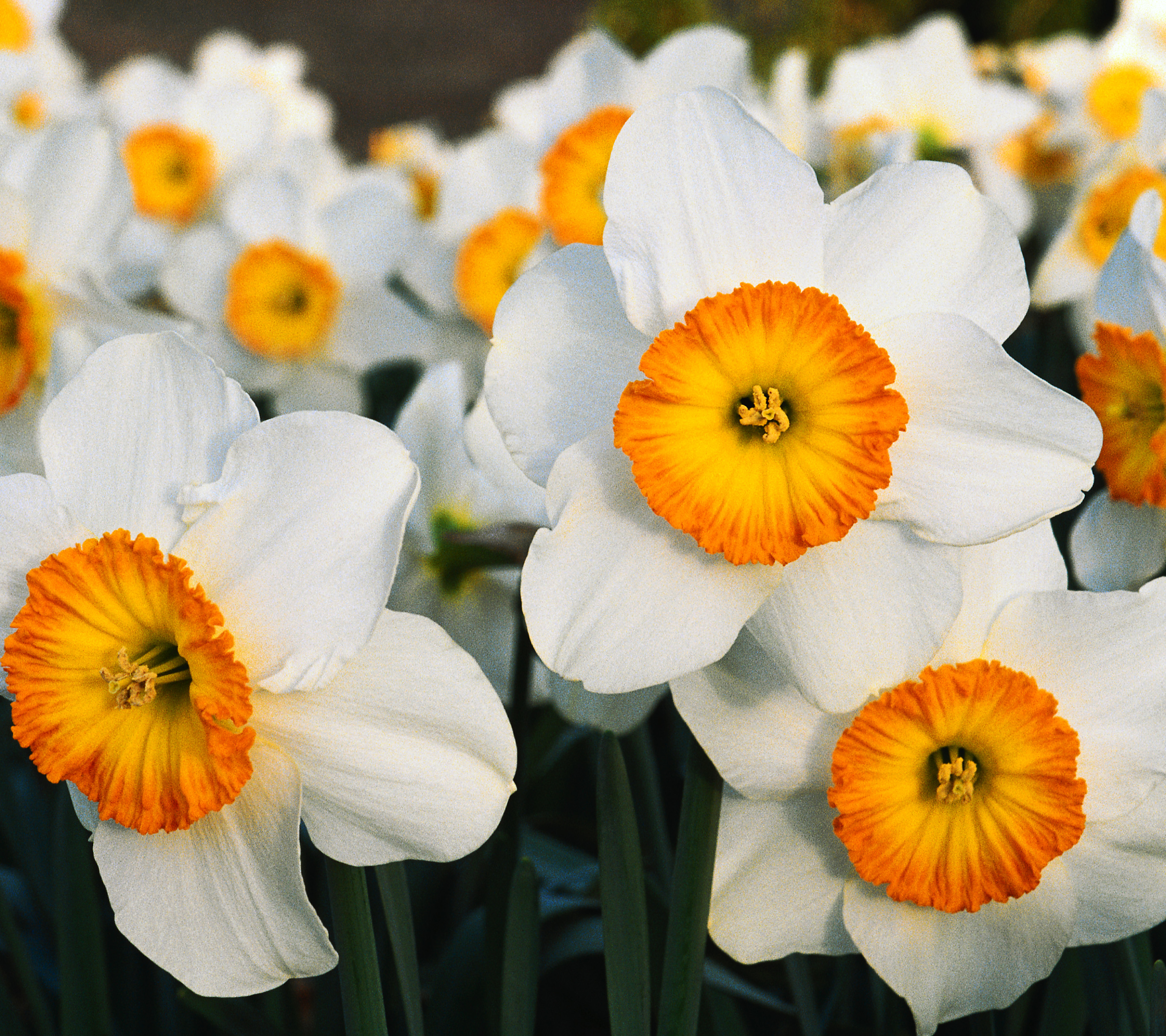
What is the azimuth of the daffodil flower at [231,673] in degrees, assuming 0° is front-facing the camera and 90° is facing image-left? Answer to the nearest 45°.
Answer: approximately 45°

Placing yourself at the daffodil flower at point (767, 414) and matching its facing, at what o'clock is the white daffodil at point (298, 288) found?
The white daffodil is roughly at 5 o'clock from the daffodil flower.

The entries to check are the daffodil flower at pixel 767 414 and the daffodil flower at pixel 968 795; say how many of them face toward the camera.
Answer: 2

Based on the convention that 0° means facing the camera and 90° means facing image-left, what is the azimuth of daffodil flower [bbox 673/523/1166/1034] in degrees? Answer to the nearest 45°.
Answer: approximately 0°

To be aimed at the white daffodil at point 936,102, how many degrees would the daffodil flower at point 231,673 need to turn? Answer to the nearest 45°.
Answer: approximately 180°

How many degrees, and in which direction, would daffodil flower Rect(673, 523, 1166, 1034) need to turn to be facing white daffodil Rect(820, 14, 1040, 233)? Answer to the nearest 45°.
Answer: approximately 180°

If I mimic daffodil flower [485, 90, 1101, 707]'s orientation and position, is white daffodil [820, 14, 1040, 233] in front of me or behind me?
behind
